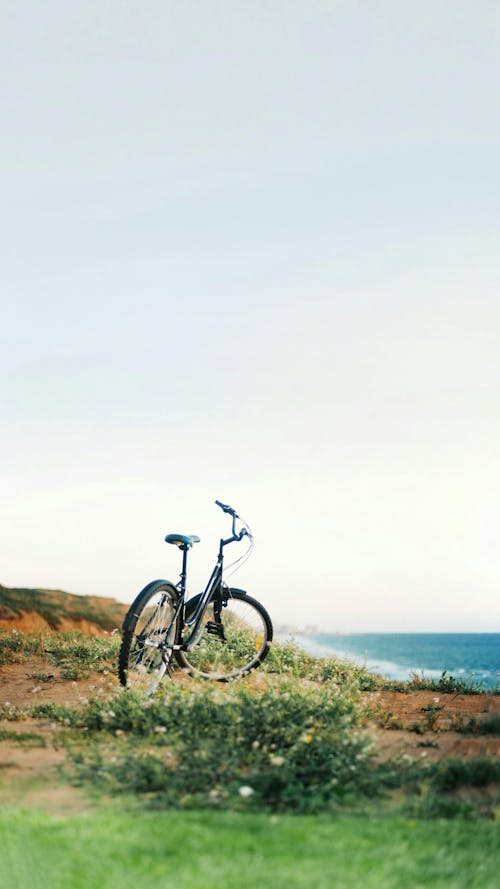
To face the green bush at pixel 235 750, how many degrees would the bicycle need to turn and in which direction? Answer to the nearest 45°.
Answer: approximately 135° to its right

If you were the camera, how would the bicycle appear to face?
facing away from the viewer and to the right of the viewer
